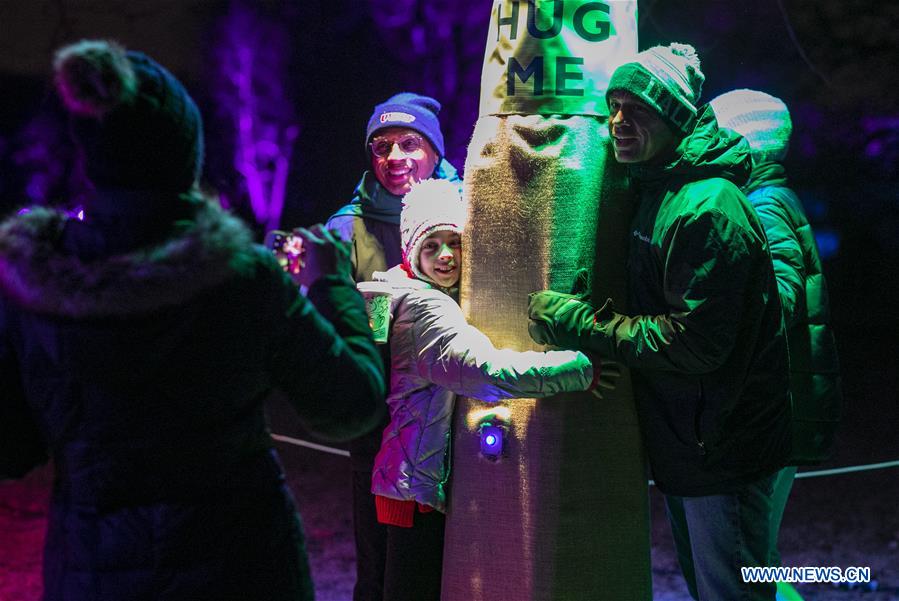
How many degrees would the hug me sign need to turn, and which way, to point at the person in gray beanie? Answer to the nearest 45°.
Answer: approximately 135° to its left

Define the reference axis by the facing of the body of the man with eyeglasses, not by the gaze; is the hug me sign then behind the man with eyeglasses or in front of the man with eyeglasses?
in front

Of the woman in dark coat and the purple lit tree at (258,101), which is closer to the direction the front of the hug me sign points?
the woman in dark coat

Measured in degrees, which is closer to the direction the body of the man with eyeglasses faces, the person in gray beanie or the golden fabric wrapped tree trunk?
the golden fabric wrapped tree trunk

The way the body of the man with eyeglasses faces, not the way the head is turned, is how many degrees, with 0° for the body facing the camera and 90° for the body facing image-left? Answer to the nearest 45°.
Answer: approximately 0°

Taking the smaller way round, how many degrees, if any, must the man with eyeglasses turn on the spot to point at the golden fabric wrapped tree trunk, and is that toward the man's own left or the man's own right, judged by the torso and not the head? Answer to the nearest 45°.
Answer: approximately 45° to the man's own left

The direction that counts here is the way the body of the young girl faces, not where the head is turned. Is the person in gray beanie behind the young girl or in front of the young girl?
in front

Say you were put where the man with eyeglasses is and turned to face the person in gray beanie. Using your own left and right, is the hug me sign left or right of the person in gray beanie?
right

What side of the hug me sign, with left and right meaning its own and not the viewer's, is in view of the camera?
front
